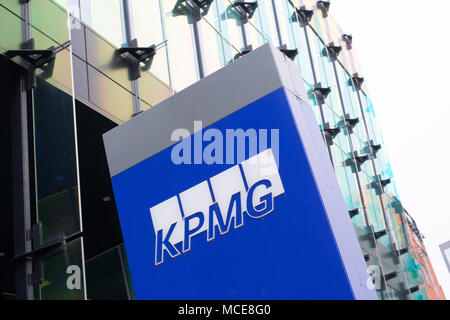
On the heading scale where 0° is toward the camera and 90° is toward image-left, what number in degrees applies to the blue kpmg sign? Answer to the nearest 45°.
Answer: approximately 45°

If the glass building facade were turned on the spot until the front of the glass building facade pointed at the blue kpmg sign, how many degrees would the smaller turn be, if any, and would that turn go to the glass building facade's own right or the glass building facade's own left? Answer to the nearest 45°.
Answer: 0° — it already faces it
